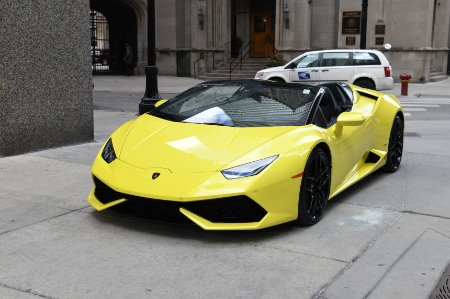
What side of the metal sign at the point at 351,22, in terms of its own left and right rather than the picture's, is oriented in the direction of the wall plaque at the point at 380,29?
left

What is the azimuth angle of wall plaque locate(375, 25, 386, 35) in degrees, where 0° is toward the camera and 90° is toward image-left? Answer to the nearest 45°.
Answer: approximately 0°

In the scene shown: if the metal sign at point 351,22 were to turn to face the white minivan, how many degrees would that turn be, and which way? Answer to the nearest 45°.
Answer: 0° — it already faces it

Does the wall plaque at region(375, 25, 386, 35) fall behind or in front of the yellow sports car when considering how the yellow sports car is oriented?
behind

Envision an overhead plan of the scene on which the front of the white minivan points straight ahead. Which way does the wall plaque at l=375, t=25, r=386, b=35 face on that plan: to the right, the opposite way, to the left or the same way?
to the left

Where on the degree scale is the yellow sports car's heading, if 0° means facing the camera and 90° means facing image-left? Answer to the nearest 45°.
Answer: approximately 45°

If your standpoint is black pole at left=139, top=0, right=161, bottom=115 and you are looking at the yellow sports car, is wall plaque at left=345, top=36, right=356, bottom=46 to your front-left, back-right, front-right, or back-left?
back-left

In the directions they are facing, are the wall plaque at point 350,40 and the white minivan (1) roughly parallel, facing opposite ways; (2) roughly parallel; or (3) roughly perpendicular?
roughly perpendicular

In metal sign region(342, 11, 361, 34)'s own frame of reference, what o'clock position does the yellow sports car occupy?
The yellow sports car is roughly at 12 o'clock from the metal sign.

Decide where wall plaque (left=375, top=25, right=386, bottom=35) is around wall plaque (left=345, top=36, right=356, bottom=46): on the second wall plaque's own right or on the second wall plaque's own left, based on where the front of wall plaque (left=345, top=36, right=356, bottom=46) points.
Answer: on the second wall plaque's own left

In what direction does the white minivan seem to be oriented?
to the viewer's left

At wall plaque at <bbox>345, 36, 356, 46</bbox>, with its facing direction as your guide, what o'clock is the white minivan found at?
The white minivan is roughly at 12 o'clock from the wall plaque.

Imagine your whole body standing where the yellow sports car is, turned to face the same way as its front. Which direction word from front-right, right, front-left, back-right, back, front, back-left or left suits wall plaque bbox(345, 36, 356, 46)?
back-right
